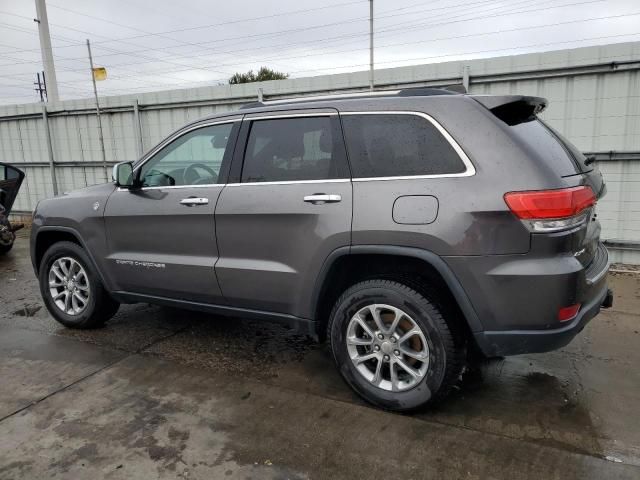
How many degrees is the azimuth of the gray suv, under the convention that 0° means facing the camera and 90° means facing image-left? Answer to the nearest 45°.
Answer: approximately 135°

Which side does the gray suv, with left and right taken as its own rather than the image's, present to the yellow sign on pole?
front

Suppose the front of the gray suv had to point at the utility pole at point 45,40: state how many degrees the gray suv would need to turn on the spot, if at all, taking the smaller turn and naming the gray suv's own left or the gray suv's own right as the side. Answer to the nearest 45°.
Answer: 0° — it already faces it
